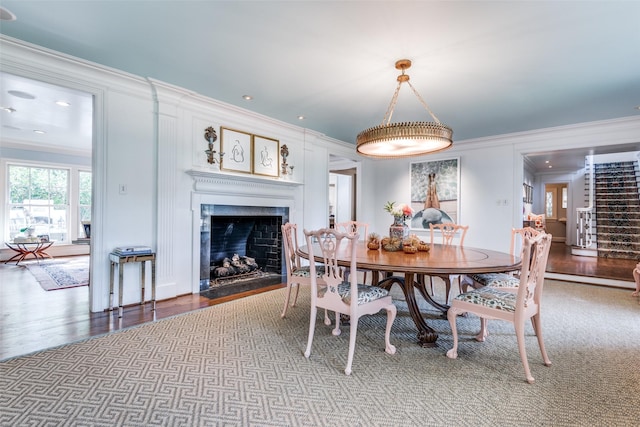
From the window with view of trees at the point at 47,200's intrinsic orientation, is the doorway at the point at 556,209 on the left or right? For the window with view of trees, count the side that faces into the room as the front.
on its left

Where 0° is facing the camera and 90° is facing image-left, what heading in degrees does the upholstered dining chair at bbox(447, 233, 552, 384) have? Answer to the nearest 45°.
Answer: approximately 135°

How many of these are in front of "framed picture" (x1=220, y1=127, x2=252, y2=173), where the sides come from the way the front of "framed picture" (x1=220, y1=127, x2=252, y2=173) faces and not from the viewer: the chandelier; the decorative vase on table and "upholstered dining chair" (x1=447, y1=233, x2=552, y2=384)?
3

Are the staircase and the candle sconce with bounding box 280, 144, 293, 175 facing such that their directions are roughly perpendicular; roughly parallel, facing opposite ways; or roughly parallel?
roughly perpendicular

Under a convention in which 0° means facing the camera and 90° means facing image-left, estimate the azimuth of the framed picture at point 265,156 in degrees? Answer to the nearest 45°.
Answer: approximately 315°

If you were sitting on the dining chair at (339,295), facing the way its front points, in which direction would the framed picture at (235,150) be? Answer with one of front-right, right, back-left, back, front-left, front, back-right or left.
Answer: left

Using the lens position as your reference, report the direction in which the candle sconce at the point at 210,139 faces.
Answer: facing the viewer and to the right of the viewer

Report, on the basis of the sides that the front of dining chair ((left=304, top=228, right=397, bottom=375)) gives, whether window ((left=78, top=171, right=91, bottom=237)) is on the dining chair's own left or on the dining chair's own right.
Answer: on the dining chair's own left

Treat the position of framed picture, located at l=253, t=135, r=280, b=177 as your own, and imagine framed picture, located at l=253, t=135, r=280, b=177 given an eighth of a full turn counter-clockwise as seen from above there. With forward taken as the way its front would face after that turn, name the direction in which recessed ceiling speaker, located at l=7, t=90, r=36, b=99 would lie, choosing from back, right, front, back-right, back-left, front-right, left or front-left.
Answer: back
